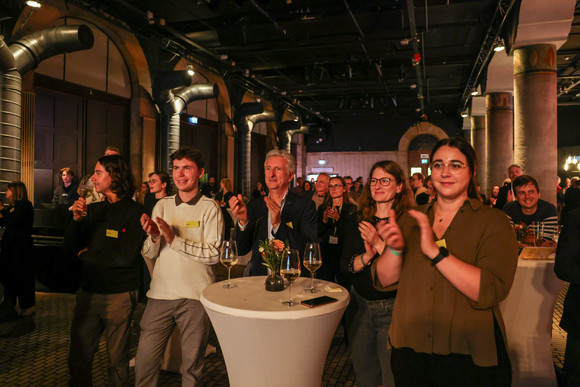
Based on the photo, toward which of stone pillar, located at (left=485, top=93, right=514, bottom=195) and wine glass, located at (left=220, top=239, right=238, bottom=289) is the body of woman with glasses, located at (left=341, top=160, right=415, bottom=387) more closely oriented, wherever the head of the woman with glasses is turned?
the wine glass

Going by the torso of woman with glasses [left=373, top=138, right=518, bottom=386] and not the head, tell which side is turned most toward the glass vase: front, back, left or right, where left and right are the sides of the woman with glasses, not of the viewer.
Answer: right

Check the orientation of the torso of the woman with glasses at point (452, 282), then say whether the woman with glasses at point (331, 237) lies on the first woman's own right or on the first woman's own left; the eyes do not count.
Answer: on the first woman's own right

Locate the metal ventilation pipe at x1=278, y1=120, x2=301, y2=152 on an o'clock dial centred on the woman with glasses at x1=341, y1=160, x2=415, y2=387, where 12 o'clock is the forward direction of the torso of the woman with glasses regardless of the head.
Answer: The metal ventilation pipe is roughly at 4 o'clock from the woman with glasses.

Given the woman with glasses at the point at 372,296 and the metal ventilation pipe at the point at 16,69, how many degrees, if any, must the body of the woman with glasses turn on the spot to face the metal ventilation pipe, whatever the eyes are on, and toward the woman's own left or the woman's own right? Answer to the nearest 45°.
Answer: approximately 90° to the woman's own right

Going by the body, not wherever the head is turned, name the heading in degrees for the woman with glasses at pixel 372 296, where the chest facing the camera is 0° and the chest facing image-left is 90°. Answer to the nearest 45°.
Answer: approximately 45°
